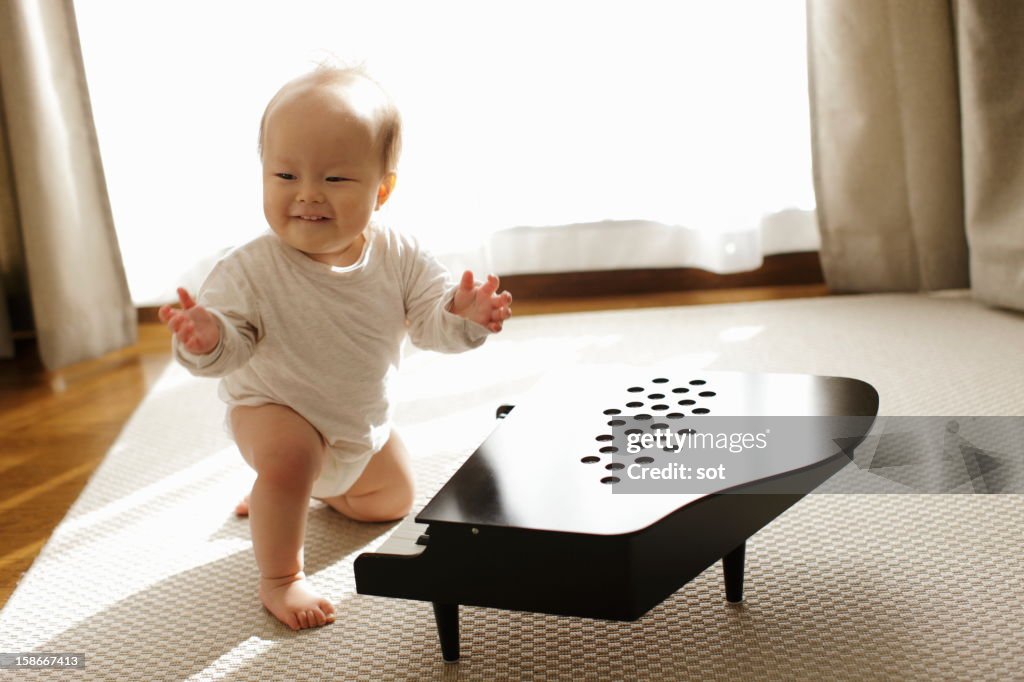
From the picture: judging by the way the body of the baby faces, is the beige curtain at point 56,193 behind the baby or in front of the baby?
behind

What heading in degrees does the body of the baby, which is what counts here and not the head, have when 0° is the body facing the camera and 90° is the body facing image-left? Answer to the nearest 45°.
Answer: approximately 0°

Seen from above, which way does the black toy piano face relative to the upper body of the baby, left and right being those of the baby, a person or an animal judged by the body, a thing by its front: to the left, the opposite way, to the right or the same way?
to the right

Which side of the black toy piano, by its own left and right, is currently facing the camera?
left

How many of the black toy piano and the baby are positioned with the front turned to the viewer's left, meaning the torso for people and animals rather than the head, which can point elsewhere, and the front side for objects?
1
